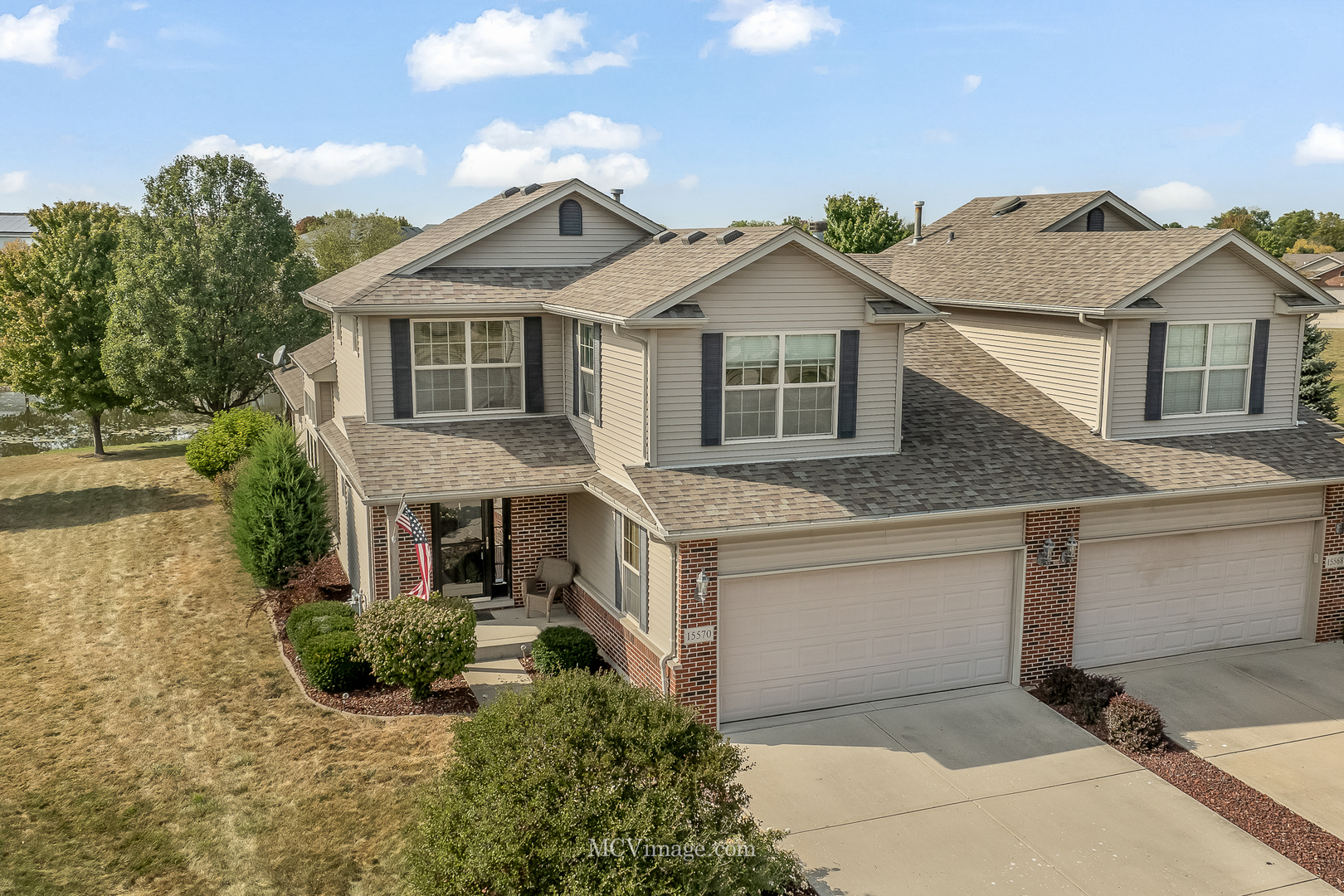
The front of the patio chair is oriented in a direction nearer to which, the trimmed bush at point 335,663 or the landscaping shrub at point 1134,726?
the trimmed bush

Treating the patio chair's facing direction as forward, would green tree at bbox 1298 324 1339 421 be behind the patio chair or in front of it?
behind

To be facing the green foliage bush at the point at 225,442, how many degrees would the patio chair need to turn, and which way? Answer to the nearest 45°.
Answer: approximately 90° to its right

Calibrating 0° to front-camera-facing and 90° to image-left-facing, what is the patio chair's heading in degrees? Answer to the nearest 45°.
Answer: approximately 45°

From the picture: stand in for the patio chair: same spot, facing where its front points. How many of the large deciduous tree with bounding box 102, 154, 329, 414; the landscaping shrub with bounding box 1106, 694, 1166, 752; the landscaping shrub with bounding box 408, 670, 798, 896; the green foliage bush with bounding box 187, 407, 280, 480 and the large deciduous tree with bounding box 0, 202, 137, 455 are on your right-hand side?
3

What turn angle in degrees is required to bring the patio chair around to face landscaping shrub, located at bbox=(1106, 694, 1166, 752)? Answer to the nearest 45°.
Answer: approximately 90° to its left

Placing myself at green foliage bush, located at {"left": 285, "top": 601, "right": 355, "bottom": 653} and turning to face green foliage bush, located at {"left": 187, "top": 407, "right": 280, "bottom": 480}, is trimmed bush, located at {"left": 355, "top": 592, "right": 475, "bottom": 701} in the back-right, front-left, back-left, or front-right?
back-right

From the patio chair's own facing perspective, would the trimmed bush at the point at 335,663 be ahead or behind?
ahead

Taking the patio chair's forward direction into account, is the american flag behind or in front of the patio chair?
in front

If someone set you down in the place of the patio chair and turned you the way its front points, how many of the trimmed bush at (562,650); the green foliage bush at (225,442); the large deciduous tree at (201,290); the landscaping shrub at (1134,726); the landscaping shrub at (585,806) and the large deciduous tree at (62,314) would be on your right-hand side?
3

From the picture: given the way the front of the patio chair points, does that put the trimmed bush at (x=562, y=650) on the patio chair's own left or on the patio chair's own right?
on the patio chair's own left

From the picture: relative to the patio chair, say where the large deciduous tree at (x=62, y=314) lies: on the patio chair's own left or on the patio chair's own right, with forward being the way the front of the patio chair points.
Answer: on the patio chair's own right

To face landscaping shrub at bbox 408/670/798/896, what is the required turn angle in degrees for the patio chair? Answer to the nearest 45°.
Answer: approximately 45° to its left
